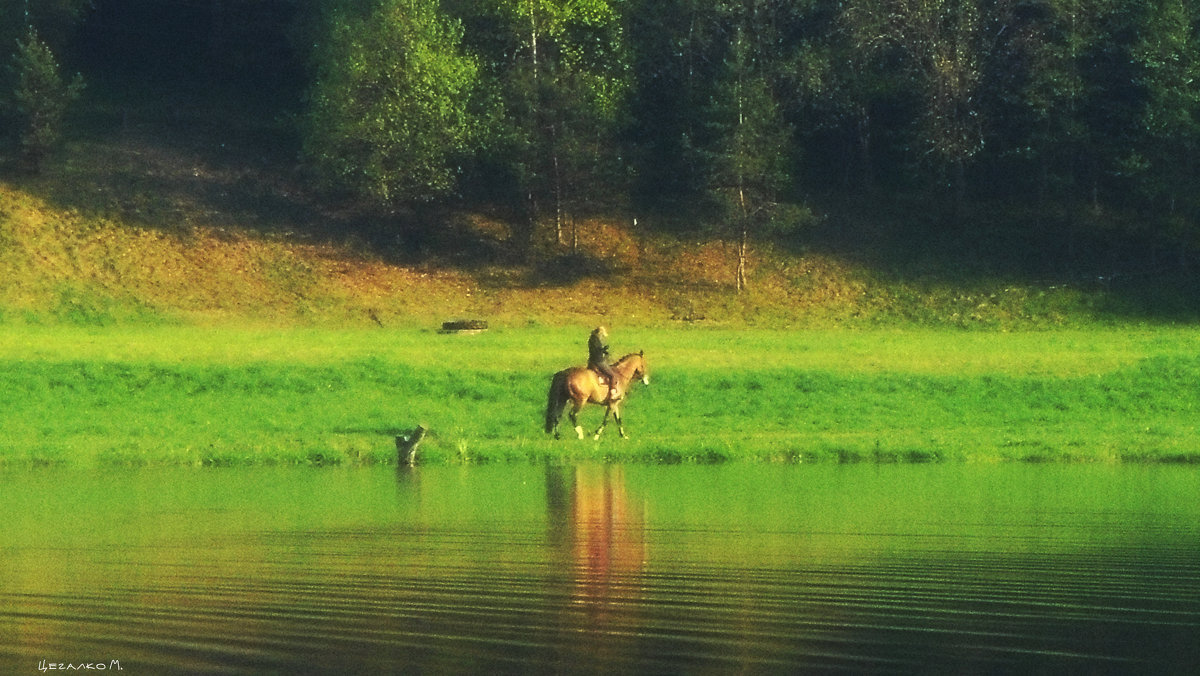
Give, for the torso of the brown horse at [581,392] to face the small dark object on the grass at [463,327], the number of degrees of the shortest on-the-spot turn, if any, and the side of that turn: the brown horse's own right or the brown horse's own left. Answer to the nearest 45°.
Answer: approximately 90° to the brown horse's own left

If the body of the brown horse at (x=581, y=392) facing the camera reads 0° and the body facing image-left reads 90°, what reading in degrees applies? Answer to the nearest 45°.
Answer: approximately 270°

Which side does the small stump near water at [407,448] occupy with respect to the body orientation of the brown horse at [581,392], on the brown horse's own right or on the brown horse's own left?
on the brown horse's own right
